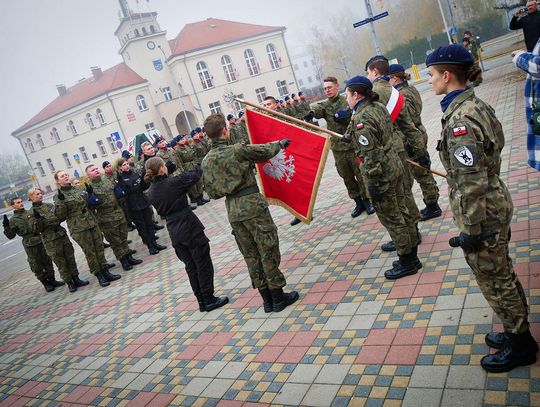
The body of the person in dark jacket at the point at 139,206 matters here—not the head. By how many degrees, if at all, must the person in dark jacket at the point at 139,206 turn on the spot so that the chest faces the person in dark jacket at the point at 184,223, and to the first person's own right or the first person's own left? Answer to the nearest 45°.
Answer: approximately 45° to the first person's own right

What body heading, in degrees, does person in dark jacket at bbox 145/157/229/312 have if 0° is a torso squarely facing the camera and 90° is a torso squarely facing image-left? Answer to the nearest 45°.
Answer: approximately 225°

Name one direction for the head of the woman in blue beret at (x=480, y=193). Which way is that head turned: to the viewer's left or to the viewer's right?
to the viewer's left

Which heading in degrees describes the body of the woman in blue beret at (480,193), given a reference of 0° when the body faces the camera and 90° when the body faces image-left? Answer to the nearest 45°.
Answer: approximately 90°

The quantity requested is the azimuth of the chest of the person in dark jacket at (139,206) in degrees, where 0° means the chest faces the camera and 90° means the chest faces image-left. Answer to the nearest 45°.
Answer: approximately 315°

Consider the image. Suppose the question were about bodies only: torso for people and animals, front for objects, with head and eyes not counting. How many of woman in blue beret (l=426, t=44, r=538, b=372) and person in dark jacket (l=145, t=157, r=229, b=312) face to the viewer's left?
1

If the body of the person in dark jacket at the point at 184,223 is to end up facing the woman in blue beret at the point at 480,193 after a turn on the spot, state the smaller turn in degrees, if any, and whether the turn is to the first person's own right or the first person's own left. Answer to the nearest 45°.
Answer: approximately 90° to the first person's own right

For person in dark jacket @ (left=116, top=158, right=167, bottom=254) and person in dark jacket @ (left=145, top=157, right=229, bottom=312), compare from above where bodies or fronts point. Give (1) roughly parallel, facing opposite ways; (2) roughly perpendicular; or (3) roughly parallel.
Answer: roughly perpendicular
